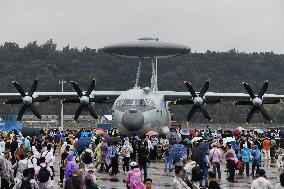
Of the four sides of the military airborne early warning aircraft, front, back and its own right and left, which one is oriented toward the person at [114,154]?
front

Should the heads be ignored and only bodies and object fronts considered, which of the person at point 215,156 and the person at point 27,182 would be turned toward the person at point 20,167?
the person at point 27,182

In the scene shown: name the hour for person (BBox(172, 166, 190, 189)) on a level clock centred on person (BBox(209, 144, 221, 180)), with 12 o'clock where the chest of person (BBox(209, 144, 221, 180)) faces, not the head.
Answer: person (BBox(172, 166, 190, 189)) is roughly at 6 o'clock from person (BBox(209, 144, 221, 180)).

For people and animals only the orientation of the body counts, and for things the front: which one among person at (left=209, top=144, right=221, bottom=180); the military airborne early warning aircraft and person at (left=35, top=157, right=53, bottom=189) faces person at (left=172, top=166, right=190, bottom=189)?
the military airborne early warning aircraft

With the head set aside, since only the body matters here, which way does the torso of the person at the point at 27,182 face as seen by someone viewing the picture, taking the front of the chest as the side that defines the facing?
away from the camera

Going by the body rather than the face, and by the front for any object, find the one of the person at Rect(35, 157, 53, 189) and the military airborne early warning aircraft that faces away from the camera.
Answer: the person

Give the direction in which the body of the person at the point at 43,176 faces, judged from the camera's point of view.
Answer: away from the camera

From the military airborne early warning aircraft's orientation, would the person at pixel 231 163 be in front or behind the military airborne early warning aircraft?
in front

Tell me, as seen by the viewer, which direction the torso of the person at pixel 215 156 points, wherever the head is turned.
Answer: away from the camera
